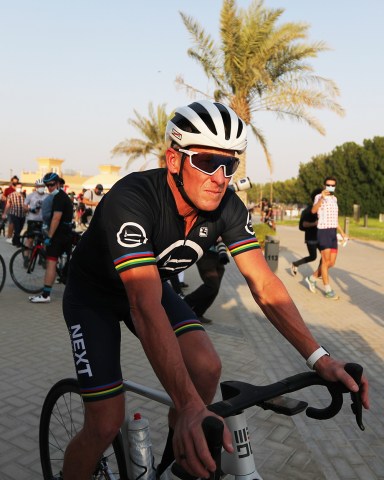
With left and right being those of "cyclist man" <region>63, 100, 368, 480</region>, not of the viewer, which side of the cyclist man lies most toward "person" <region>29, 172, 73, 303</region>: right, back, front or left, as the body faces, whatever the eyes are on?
back

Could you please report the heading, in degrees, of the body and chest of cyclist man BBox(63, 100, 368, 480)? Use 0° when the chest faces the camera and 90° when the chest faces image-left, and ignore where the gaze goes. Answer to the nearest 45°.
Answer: approximately 315°

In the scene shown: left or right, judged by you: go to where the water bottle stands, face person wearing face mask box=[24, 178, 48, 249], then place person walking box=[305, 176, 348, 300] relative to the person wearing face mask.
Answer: right

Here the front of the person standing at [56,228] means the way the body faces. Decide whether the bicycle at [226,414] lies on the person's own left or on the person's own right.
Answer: on the person's own left

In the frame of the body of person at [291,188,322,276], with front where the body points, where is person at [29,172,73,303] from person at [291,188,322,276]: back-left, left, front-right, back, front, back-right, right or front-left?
back-right

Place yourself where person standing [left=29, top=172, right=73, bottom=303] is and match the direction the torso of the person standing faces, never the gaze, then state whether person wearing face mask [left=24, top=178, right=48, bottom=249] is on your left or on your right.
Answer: on your right

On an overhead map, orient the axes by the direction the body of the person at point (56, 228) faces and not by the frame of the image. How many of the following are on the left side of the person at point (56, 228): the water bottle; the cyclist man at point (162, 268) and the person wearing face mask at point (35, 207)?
2

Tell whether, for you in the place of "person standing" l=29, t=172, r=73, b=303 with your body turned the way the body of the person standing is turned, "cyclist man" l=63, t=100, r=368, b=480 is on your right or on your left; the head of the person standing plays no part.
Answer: on your left
